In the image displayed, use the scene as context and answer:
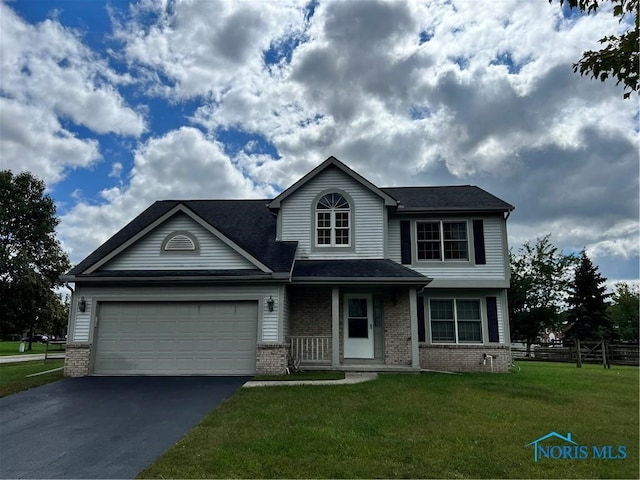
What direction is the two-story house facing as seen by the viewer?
toward the camera

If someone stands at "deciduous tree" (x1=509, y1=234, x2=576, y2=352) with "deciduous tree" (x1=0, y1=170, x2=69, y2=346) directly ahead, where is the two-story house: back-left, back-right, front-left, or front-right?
front-left

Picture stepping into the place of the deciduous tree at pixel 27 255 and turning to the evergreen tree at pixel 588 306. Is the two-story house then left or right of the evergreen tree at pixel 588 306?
right

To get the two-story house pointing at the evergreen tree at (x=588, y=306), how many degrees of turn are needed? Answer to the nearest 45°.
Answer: approximately 135° to its left

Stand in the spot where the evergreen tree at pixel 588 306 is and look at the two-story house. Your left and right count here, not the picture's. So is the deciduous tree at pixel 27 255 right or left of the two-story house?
right

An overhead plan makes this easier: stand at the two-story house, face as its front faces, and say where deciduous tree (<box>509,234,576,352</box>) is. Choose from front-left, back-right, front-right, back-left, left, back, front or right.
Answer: back-left

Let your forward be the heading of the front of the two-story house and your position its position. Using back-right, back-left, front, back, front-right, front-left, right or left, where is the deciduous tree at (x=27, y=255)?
back-right

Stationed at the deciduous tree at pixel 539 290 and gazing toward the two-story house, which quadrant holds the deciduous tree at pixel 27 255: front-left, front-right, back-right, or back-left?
front-right
